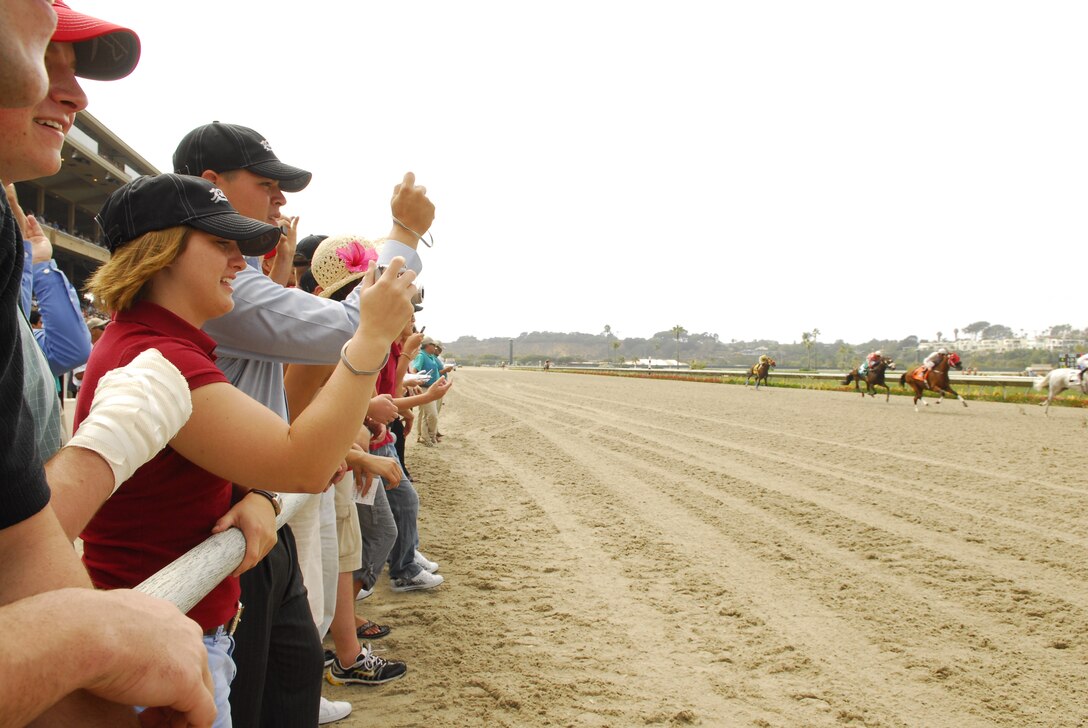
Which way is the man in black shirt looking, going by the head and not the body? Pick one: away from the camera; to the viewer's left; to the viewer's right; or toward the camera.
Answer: to the viewer's right

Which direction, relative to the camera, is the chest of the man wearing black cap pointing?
to the viewer's right

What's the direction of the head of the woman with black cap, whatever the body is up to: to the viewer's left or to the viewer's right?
to the viewer's right

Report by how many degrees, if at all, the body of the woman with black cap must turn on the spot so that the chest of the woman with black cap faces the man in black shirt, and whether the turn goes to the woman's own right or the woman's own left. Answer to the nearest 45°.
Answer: approximately 90° to the woman's own right

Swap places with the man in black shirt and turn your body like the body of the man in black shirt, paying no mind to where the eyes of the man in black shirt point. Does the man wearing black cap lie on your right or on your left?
on your left

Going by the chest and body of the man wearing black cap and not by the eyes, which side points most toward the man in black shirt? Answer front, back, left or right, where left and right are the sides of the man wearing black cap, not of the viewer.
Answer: right

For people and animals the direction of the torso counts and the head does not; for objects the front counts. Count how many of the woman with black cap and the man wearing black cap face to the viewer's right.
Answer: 2

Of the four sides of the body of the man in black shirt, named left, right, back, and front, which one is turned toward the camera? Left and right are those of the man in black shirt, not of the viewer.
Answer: right

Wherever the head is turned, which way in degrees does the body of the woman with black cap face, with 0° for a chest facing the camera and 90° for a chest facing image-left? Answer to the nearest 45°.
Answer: approximately 270°
